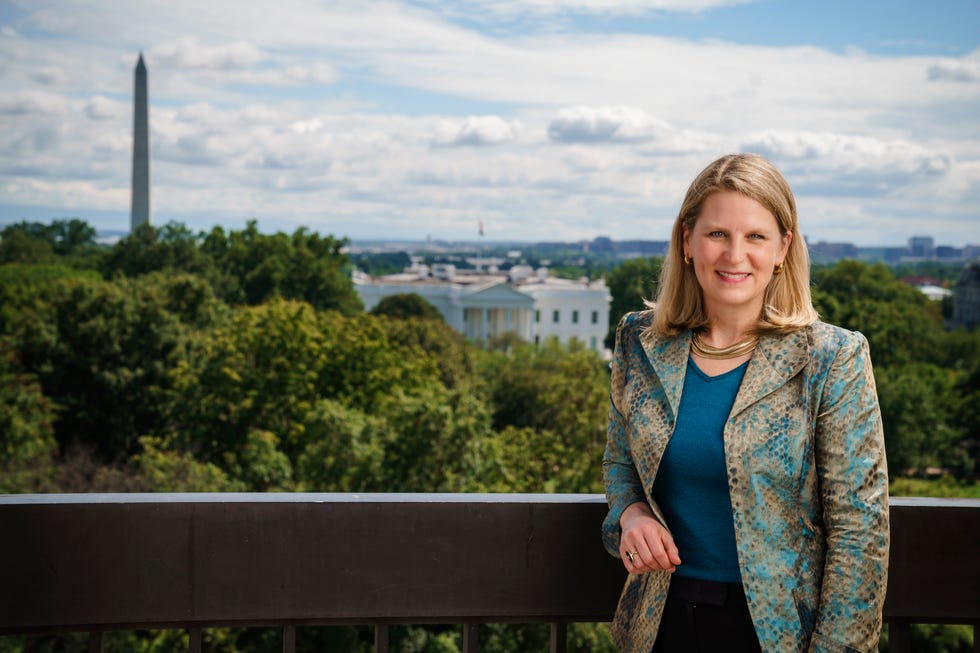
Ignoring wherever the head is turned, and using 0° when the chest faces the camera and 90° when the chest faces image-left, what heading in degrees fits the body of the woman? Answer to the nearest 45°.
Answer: approximately 45°

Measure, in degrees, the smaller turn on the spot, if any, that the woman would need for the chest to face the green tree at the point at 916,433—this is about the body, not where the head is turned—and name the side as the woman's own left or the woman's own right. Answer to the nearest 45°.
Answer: approximately 135° to the woman's own right

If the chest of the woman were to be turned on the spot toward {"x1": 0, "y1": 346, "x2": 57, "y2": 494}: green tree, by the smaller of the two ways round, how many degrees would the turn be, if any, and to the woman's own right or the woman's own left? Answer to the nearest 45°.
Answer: approximately 90° to the woman's own right
